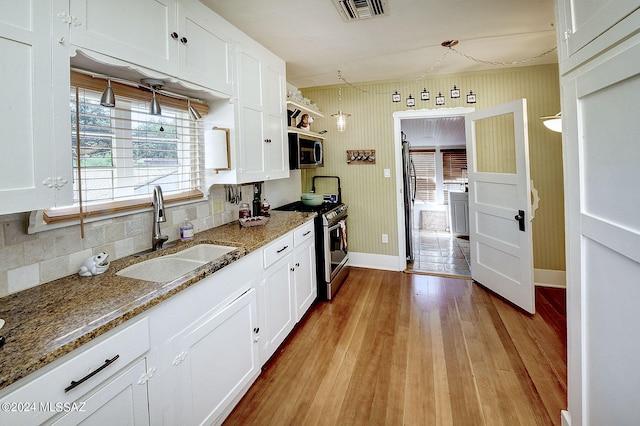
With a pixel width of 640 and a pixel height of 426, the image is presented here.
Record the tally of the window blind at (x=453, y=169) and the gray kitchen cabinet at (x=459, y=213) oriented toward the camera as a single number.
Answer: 2

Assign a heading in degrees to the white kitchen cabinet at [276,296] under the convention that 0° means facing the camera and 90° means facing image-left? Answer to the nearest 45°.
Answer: approximately 315°

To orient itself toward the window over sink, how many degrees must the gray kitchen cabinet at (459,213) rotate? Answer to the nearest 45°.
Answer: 0° — it already faces it

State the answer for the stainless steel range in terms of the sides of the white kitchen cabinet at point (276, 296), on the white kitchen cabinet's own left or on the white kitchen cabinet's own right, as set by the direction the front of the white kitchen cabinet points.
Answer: on the white kitchen cabinet's own left

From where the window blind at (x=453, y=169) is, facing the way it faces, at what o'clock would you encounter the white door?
The white door is roughly at 12 o'clock from the window blind.

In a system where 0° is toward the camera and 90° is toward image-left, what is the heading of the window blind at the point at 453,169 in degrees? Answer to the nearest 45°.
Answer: approximately 0°

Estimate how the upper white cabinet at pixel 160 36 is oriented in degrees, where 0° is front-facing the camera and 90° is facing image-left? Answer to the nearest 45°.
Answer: approximately 315°
